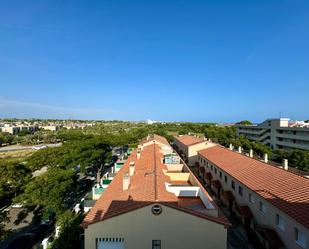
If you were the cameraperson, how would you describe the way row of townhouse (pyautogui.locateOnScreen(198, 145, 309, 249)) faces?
facing the viewer and to the left of the viewer
